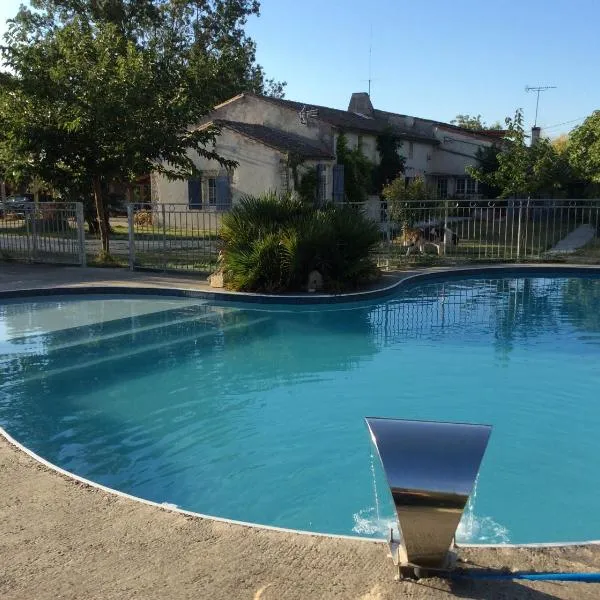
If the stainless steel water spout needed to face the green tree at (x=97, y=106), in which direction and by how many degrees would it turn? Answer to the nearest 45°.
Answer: approximately 45° to its left

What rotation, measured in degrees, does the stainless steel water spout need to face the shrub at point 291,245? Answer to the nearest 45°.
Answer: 0° — it already faces it

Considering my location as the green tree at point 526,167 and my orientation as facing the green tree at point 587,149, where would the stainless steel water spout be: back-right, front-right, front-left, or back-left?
back-right

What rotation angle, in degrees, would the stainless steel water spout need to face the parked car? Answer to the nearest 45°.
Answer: approximately 45° to its left

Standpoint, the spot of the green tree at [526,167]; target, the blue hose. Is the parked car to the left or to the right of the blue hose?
right

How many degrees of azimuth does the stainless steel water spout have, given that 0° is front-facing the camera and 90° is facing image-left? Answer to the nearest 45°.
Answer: approximately 180°

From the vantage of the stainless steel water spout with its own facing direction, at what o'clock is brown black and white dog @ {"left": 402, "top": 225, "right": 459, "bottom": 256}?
The brown black and white dog is roughly at 12 o'clock from the stainless steel water spout.

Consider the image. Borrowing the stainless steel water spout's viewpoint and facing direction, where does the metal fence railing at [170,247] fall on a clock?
The metal fence railing is roughly at 11 o'clock from the stainless steel water spout.

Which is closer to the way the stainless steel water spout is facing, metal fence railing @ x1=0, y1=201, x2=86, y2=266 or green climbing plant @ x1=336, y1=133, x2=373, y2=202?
the green climbing plant
